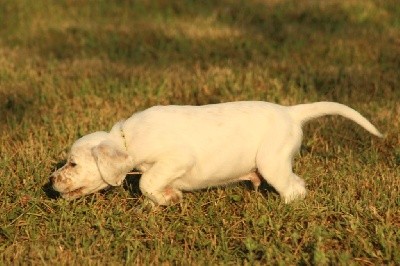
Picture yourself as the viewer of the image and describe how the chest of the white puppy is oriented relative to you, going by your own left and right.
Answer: facing to the left of the viewer
